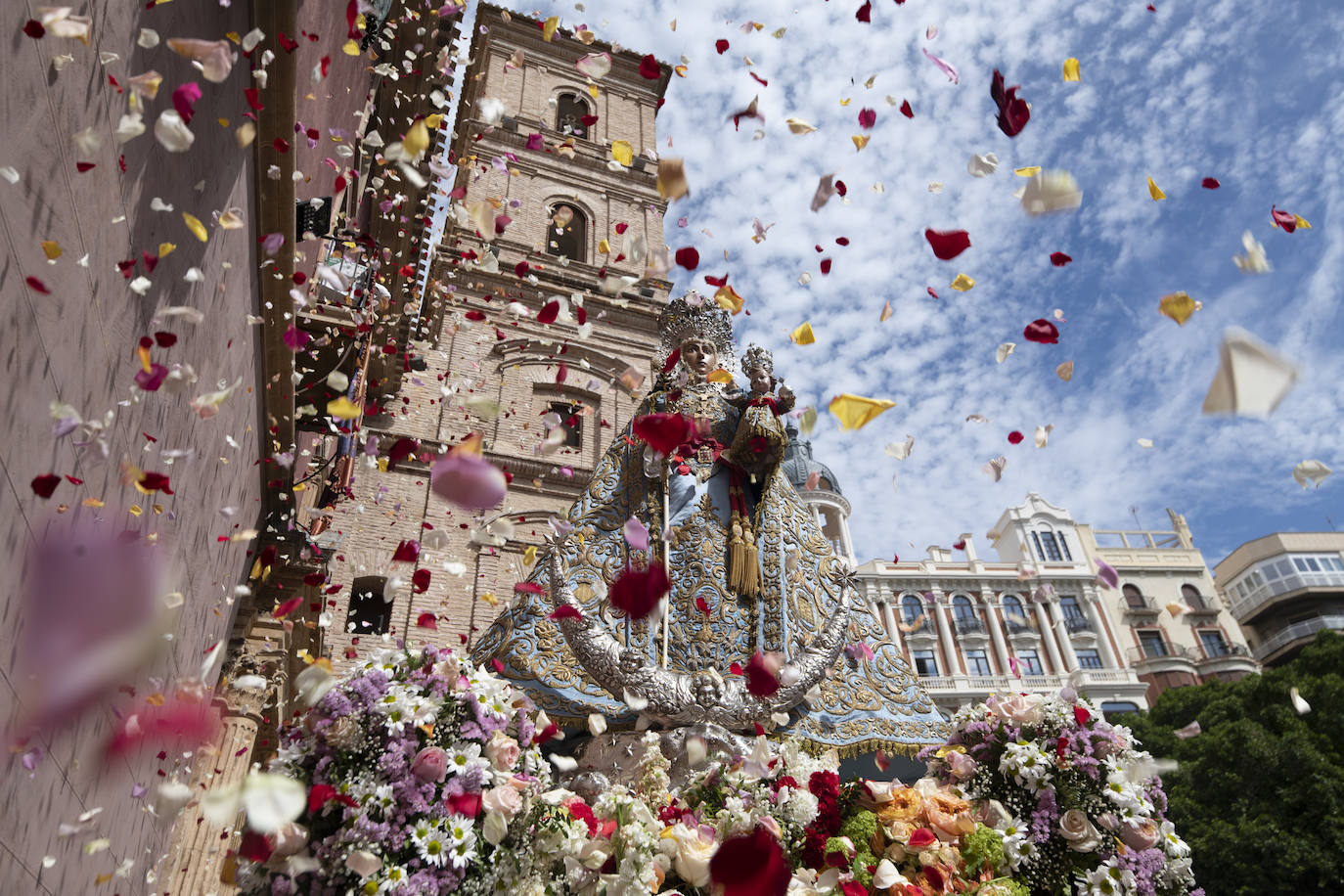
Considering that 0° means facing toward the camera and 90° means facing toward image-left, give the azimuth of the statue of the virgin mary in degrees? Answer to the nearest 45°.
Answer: approximately 0°

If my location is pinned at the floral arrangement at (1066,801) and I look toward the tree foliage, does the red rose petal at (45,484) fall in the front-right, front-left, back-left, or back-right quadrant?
back-left

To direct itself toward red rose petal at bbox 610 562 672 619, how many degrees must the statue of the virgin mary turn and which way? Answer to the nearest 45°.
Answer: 0° — it already faces it

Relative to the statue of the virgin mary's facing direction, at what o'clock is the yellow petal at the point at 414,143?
The yellow petal is roughly at 1 o'clock from the statue of the virgin mary.

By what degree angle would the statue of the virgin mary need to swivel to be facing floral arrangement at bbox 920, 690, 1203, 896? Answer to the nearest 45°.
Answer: approximately 45° to its left

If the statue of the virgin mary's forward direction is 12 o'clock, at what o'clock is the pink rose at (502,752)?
The pink rose is roughly at 1 o'clock from the statue of the virgin mary.

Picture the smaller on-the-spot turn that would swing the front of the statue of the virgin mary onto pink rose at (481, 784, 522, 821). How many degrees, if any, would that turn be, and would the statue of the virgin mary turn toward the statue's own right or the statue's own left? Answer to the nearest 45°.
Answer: approximately 45° to the statue's own right

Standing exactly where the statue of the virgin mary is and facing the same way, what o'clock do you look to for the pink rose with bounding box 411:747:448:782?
The pink rose is roughly at 1 o'clock from the statue of the virgin mary.

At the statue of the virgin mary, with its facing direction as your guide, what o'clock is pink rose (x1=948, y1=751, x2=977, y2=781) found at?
The pink rose is roughly at 10 o'clock from the statue of the virgin mary.
